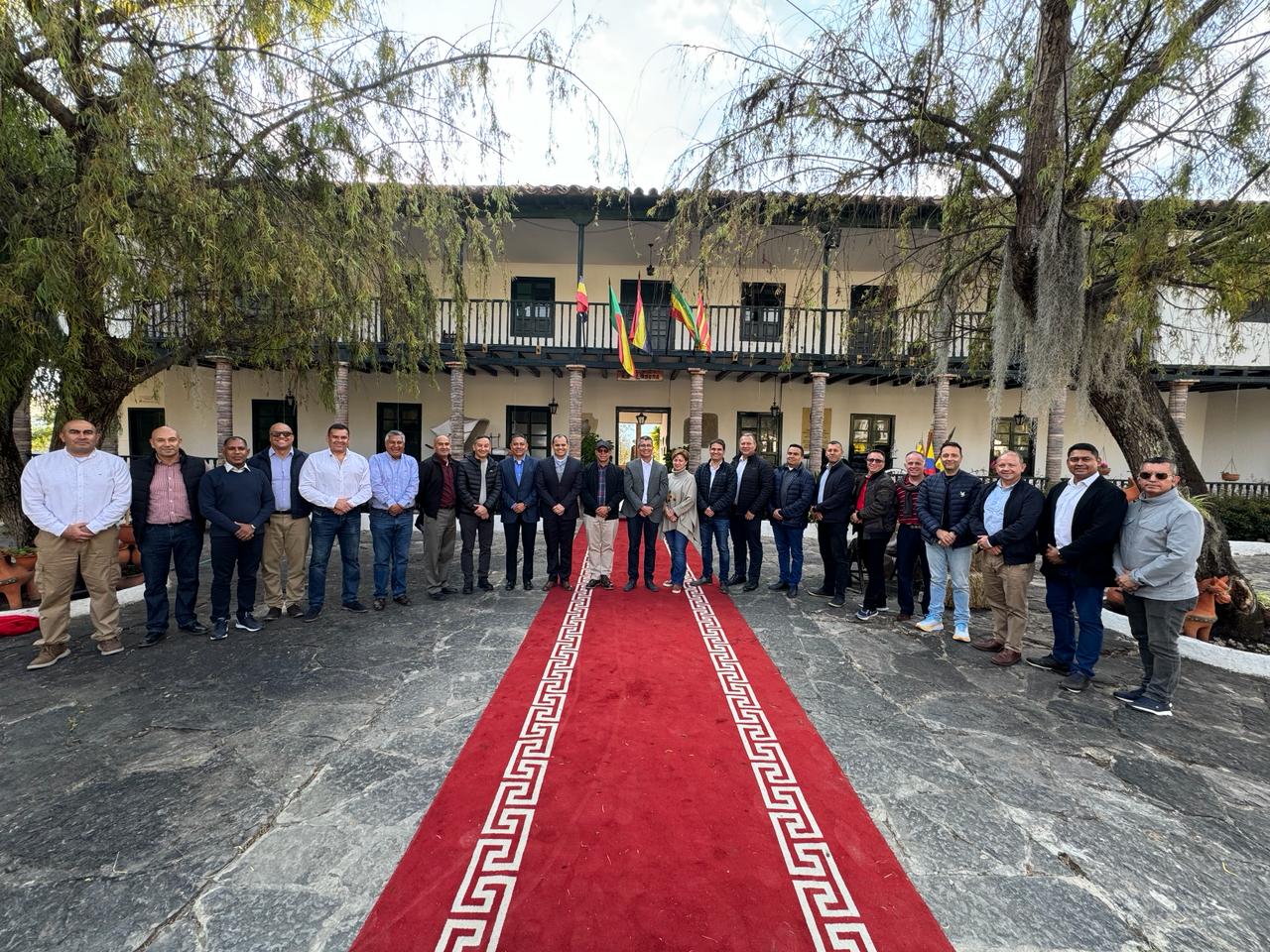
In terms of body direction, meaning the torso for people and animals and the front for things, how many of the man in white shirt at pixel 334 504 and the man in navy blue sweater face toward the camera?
2

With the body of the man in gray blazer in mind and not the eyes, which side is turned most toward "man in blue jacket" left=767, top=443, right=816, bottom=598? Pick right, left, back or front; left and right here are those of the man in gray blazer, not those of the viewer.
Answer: left

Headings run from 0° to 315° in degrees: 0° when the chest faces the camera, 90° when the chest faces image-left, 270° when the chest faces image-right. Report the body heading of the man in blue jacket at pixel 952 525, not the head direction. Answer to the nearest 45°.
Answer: approximately 0°

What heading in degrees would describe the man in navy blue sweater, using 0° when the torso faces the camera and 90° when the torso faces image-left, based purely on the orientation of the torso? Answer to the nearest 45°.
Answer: approximately 0°

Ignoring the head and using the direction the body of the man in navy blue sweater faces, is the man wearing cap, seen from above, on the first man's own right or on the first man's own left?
on the first man's own left

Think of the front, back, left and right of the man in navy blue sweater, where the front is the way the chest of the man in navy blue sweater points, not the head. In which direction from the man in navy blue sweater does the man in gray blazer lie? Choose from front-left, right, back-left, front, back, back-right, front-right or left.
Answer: left
